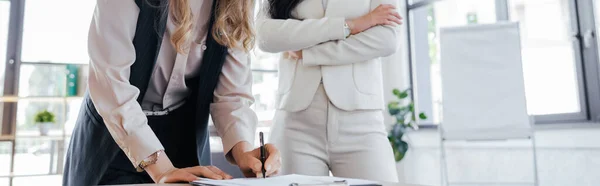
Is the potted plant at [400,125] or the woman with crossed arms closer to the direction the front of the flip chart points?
the woman with crossed arms

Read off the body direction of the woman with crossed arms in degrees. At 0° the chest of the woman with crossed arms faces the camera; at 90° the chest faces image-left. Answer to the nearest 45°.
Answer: approximately 0°

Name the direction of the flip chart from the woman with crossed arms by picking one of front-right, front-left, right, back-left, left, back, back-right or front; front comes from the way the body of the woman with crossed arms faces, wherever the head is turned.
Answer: back-left

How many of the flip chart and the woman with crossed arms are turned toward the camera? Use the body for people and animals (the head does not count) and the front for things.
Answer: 2
